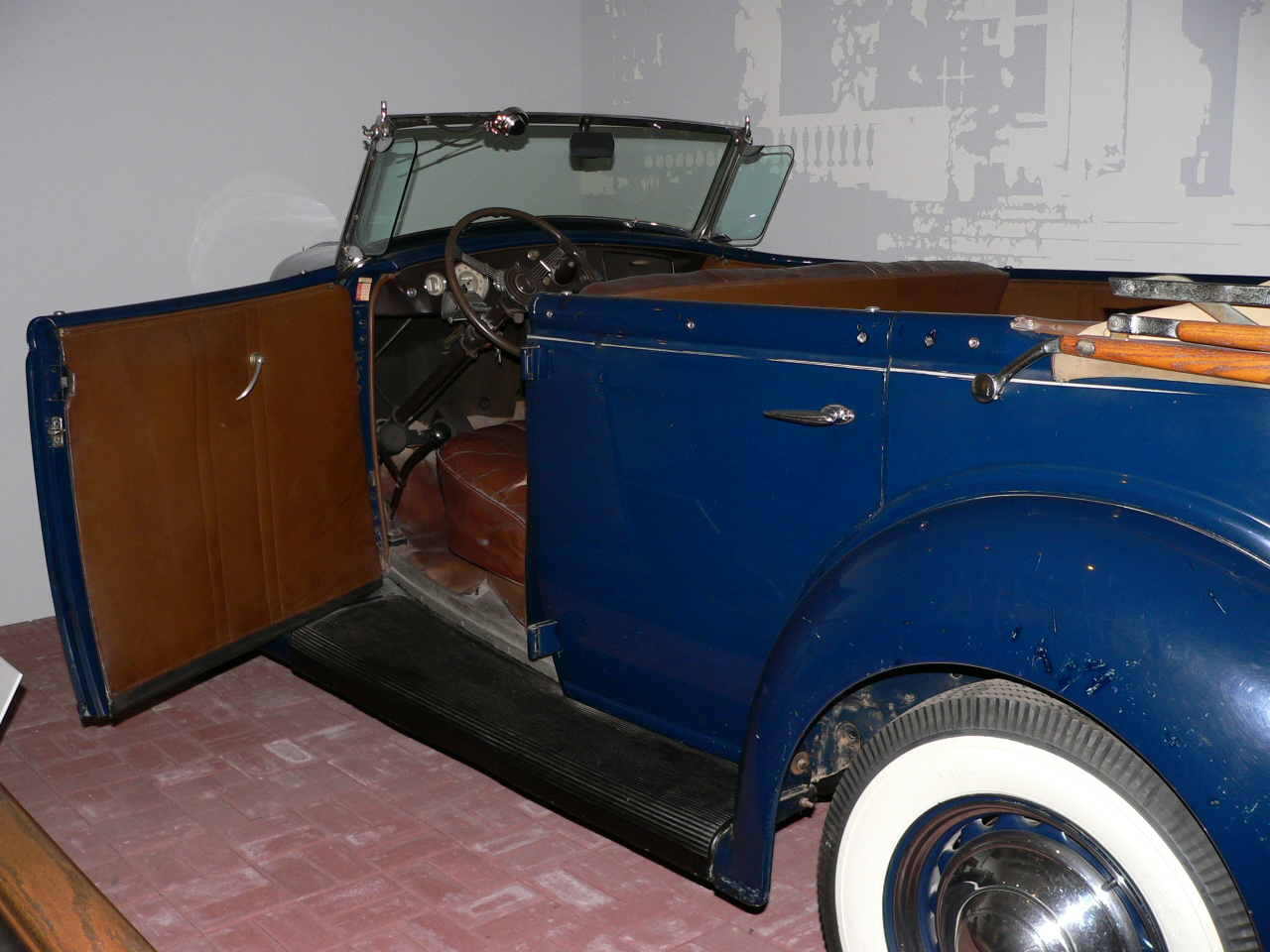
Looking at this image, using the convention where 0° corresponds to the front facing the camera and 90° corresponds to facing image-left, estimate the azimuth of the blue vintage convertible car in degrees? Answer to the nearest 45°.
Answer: approximately 135°
